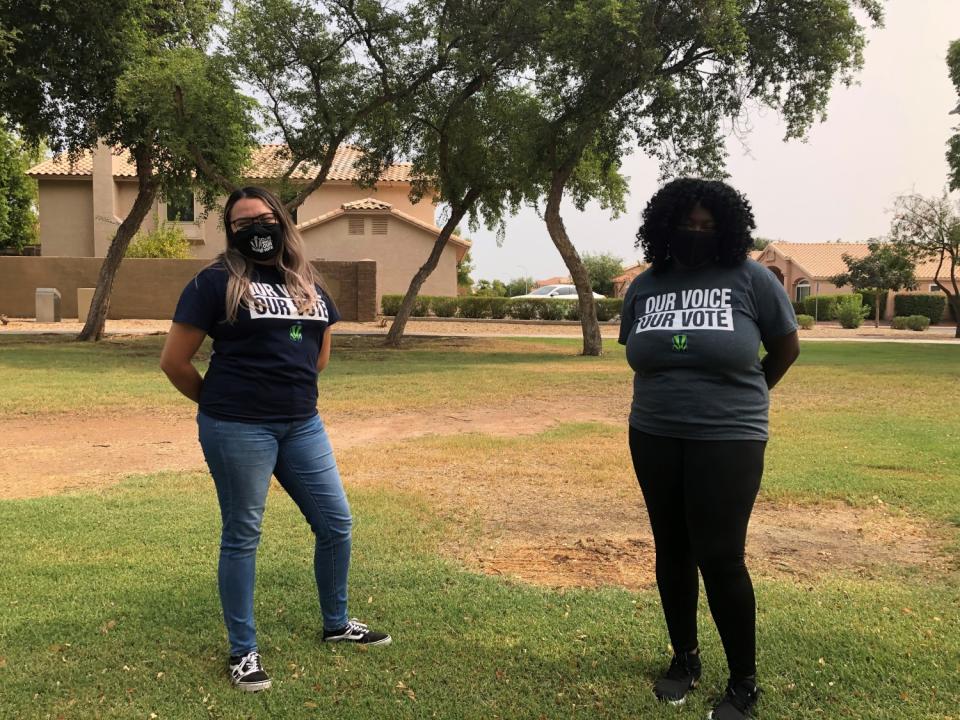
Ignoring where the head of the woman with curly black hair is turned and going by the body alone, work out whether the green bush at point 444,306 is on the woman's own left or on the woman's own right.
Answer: on the woman's own right

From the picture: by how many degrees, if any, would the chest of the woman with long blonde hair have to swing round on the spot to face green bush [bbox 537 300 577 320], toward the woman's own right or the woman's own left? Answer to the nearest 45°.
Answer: approximately 135° to the woman's own left

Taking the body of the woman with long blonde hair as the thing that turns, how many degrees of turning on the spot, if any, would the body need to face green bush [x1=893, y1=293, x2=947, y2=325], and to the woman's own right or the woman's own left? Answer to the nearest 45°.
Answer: approximately 90° to the woman's own left

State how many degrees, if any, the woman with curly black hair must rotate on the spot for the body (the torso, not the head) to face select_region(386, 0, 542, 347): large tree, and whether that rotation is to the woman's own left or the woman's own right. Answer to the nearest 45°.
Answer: approximately 135° to the woman's own right

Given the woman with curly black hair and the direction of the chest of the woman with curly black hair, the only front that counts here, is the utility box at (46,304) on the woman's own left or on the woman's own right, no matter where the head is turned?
on the woman's own right

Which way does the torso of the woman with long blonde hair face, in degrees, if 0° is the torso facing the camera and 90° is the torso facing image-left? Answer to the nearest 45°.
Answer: approximately 315°

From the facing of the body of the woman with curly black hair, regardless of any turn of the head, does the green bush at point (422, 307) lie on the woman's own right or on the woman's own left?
on the woman's own right

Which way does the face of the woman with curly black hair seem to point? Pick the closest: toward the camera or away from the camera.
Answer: toward the camera

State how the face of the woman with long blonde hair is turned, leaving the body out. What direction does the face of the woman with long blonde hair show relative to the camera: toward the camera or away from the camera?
toward the camera

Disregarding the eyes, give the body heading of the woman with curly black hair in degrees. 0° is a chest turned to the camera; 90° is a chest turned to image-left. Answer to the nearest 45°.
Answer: approximately 45°

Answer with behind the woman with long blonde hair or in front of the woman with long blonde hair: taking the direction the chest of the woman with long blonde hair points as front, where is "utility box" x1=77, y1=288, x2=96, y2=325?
behind

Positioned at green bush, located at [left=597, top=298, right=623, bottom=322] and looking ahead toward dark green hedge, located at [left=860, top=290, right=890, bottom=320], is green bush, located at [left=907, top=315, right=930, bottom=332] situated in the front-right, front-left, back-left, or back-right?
front-right

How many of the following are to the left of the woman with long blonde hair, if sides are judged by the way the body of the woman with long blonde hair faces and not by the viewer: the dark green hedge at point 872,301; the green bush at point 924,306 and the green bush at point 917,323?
3

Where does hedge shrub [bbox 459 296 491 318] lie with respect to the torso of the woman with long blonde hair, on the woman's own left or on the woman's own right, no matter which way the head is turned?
on the woman's own left

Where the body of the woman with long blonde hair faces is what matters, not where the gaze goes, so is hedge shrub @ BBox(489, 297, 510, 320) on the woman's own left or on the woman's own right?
on the woman's own left

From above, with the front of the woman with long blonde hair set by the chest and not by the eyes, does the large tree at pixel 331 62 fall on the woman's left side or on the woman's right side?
on the woman's left side

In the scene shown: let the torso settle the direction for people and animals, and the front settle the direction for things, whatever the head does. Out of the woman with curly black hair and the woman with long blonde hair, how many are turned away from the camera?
0
